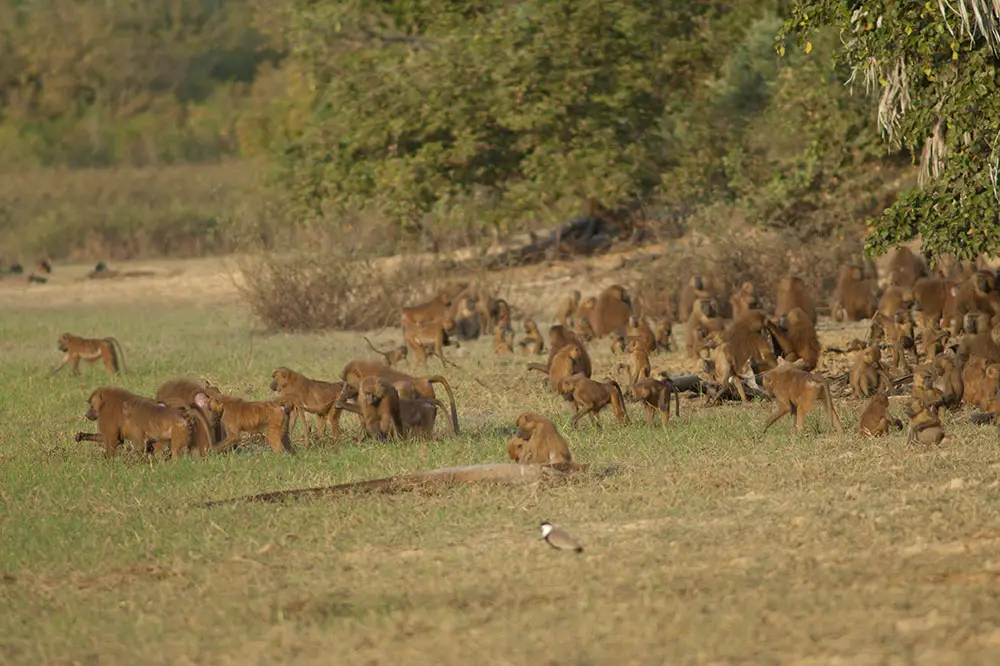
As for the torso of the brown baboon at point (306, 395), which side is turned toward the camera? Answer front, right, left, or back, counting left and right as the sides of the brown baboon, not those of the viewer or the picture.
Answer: left

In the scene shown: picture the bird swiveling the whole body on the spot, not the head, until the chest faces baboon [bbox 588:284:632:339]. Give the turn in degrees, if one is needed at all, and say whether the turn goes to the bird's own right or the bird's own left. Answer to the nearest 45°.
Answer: approximately 90° to the bird's own right

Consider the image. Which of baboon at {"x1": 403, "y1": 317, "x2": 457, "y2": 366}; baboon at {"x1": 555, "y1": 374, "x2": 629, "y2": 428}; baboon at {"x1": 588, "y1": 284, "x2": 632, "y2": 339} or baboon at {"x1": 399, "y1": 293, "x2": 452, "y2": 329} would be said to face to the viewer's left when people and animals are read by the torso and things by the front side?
baboon at {"x1": 555, "y1": 374, "x2": 629, "y2": 428}

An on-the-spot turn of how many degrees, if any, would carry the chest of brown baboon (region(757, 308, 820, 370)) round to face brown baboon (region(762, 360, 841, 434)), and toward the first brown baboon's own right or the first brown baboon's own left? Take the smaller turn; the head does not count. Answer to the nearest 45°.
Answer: approximately 90° to the first brown baboon's own left

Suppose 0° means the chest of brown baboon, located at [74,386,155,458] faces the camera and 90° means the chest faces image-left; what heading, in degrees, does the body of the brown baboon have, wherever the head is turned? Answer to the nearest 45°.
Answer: approximately 90°

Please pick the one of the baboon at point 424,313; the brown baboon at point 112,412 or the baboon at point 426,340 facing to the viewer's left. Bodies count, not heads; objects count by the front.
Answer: the brown baboon

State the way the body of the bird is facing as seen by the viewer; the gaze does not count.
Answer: to the viewer's left

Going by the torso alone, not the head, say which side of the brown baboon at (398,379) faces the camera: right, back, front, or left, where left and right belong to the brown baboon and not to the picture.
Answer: left
